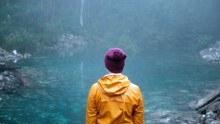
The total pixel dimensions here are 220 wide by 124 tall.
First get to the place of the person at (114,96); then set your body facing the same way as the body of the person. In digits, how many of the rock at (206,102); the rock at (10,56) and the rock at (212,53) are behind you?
0

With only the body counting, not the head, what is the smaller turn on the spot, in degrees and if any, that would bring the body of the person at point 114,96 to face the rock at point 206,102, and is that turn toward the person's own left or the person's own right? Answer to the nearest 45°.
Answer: approximately 45° to the person's own right

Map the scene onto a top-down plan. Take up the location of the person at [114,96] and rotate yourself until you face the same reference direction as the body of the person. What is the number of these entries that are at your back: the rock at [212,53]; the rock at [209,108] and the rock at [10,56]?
0

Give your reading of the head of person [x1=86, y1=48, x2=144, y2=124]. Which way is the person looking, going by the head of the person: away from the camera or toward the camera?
away from the camera

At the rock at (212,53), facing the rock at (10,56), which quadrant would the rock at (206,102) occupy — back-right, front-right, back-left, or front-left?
front-left

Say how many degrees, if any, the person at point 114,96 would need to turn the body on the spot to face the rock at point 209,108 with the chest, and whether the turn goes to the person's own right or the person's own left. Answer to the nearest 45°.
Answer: approximately 45° to the person's own right

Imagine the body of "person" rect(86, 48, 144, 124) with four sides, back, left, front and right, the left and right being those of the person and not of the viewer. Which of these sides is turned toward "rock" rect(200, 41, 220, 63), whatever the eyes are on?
front

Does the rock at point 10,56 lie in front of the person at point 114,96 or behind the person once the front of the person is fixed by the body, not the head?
in front

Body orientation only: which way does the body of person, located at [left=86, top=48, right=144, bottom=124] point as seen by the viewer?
away from the camera
